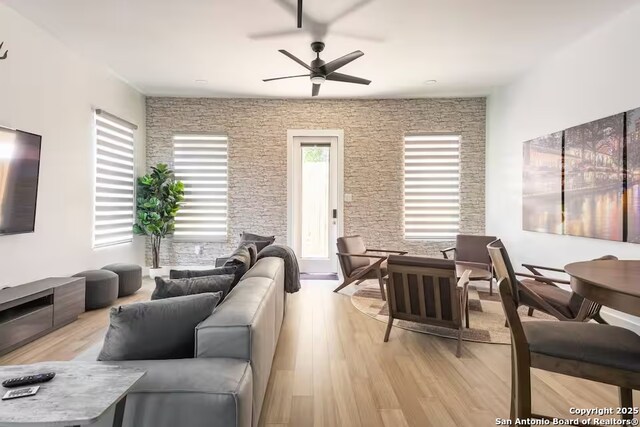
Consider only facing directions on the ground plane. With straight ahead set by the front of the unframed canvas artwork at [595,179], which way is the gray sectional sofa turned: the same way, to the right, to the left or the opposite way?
the same way

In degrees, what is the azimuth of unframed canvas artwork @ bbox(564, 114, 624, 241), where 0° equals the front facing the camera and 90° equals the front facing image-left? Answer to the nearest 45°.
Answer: approximately 45°

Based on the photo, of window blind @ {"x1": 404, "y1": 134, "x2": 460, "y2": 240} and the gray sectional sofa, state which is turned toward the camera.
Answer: the window blind

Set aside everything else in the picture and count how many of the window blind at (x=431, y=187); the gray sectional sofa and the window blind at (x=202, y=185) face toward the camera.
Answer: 2

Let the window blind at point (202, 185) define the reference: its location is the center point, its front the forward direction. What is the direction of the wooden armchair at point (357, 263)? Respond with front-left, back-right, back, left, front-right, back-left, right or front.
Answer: front-left

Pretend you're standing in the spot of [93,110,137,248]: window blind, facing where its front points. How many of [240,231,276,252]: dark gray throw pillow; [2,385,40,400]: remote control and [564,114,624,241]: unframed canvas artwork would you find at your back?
0

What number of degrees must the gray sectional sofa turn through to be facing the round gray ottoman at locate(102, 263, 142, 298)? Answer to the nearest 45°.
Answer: approximately 90° to its right

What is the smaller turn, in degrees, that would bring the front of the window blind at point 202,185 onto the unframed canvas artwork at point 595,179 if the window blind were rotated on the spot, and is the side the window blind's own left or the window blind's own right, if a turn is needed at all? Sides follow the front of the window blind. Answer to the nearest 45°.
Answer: approximately 45° to the window blind's own left

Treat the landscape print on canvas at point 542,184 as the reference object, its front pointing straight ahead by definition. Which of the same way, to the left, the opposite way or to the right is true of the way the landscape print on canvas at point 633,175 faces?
the same way

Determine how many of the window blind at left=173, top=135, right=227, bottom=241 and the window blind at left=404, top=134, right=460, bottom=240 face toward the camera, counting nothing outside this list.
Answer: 2

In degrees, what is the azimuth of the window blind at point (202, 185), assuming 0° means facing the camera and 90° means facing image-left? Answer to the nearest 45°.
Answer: approximately 0°

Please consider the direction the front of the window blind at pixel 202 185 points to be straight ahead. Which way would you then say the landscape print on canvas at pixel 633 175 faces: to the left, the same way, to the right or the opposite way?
to the right

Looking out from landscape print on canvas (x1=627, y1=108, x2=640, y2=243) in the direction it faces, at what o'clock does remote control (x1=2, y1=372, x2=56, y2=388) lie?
The remote control is roughly at 11 o'clock from the landscape print on canvas.

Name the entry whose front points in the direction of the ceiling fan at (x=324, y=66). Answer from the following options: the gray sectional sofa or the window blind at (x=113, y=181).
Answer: the window blind

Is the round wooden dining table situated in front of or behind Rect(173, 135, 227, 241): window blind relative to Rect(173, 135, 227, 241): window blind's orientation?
in front

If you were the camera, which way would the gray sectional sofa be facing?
facing to the left of the viewer

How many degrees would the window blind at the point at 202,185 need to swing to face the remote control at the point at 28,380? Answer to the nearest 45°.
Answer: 0° — it already faces it
